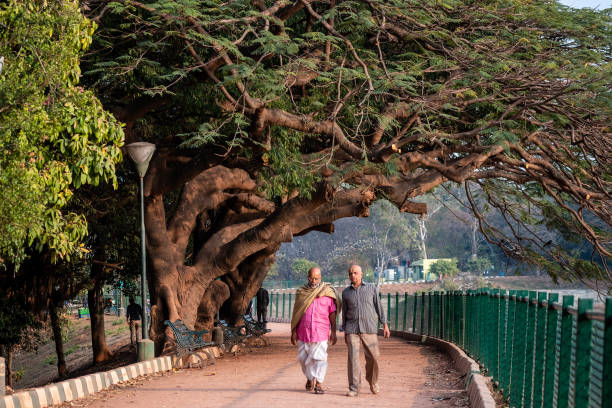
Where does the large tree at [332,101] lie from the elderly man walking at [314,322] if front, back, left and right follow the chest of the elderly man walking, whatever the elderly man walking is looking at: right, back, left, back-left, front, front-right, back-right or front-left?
back

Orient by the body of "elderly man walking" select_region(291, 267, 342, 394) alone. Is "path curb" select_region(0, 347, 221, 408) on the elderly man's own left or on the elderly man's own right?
on the elderly man's own right

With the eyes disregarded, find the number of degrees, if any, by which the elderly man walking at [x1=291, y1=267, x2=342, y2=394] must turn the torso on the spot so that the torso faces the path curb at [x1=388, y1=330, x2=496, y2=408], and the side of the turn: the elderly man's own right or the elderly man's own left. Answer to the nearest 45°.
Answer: approximately 135° to the elderly man's own left

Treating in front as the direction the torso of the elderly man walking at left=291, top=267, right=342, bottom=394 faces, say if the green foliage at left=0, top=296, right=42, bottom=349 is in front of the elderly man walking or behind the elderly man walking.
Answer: behind

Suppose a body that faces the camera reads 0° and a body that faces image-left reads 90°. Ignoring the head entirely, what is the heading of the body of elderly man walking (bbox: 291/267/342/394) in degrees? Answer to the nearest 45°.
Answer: approximately 0°
